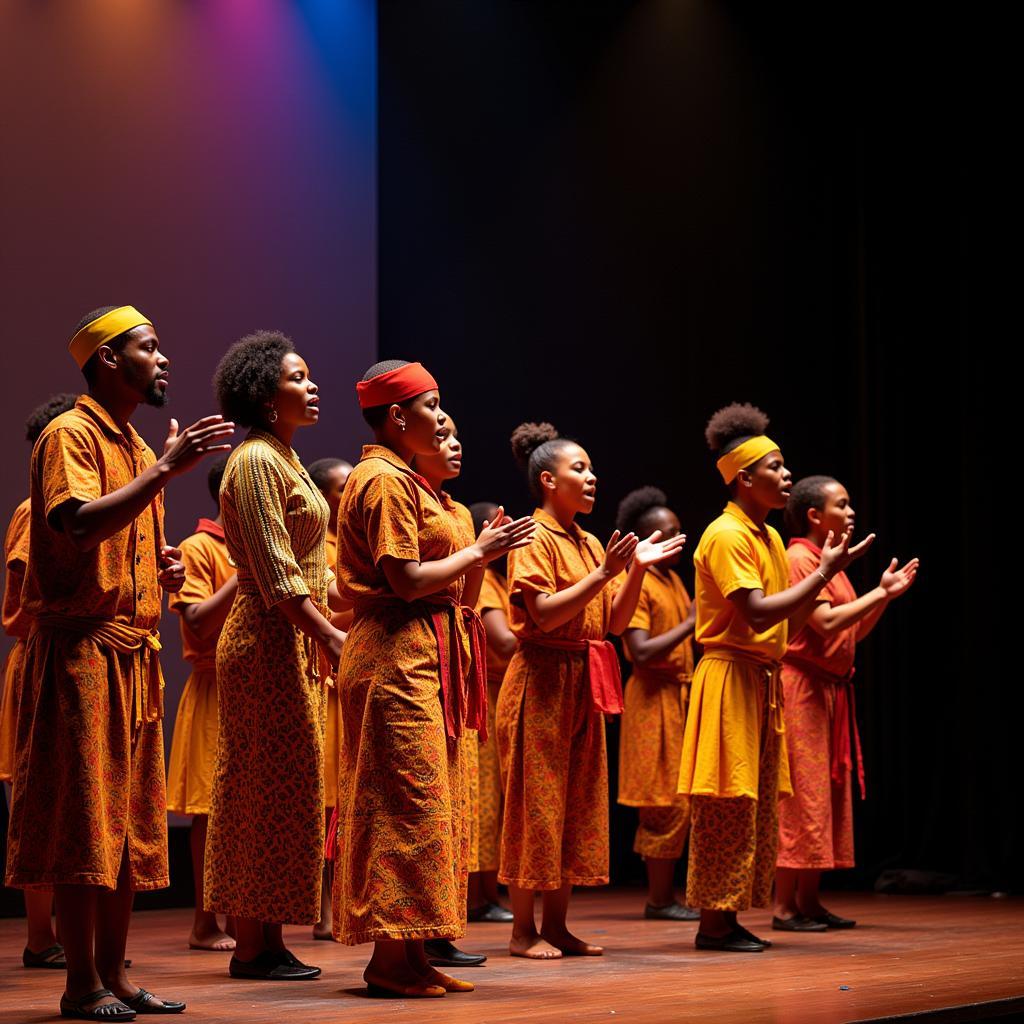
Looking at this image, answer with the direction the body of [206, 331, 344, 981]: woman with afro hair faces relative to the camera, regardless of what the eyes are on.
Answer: to the viewer's right

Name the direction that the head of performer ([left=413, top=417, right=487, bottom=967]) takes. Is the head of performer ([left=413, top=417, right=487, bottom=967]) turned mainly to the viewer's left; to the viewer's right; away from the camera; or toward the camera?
to the viewer's right

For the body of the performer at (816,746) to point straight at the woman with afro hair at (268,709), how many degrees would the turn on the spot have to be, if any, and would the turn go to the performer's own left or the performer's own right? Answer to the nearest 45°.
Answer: approximately 135° to the performer's own right

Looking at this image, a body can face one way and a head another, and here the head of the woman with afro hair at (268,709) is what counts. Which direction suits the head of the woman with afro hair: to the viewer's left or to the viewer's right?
to the viewer's right

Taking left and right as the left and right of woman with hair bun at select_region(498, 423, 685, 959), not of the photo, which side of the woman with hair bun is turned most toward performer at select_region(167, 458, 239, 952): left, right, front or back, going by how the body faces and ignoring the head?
back

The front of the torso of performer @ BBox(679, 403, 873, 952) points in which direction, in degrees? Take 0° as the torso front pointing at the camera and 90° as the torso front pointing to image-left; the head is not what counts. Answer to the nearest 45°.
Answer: approximately 270°

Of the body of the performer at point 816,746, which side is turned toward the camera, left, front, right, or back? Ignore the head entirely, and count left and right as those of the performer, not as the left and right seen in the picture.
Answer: right

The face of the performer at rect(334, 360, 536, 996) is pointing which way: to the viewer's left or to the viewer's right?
to the viewer's right

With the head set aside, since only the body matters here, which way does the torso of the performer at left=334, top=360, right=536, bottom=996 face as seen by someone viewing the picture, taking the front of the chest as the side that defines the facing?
to the viewer's right
